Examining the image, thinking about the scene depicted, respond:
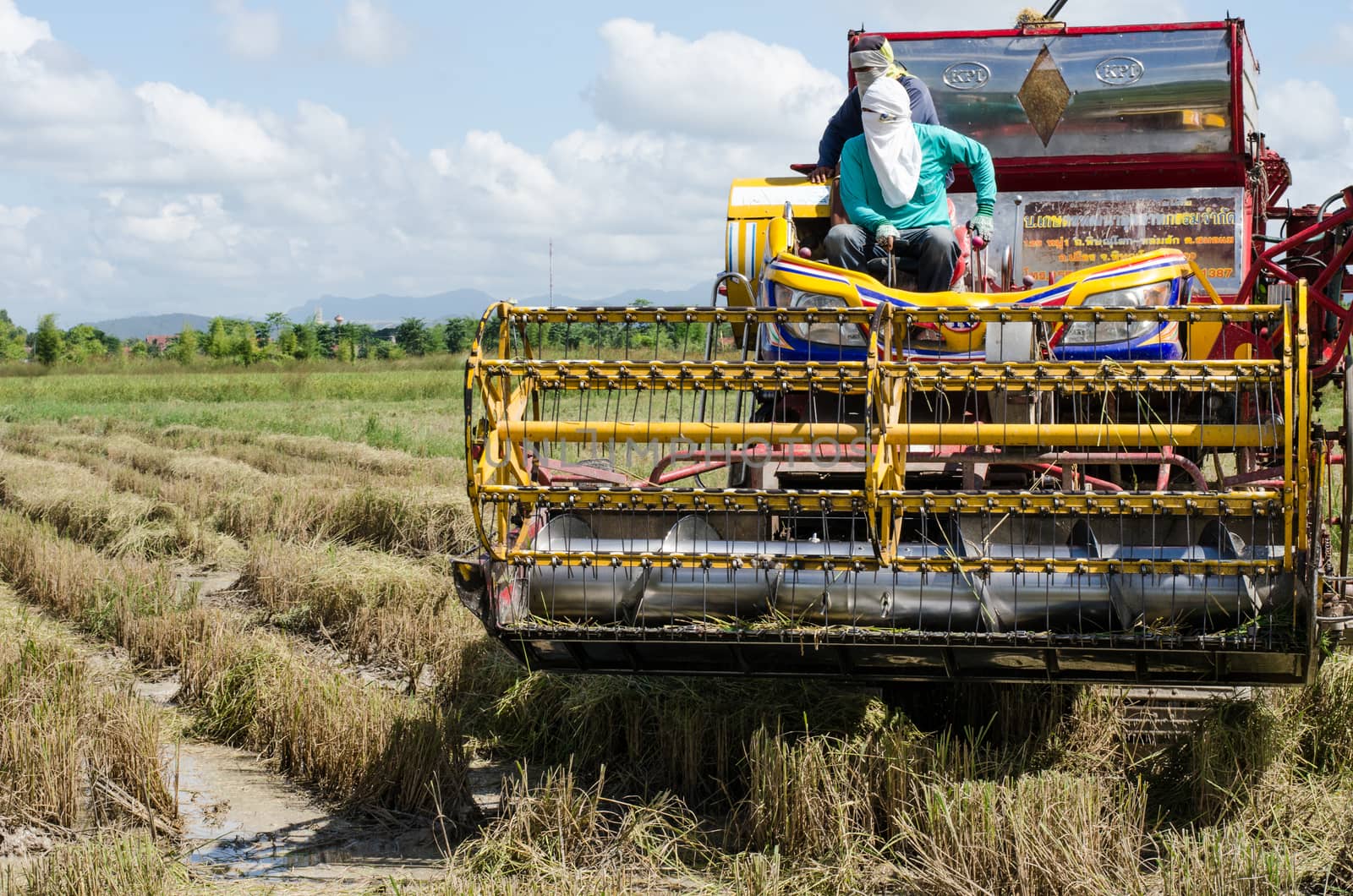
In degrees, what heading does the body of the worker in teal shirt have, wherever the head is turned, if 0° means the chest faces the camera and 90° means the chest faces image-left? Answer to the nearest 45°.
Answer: approximately 0°

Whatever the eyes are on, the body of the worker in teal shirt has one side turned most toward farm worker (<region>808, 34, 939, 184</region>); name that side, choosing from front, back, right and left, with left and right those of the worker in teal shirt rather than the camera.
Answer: back
